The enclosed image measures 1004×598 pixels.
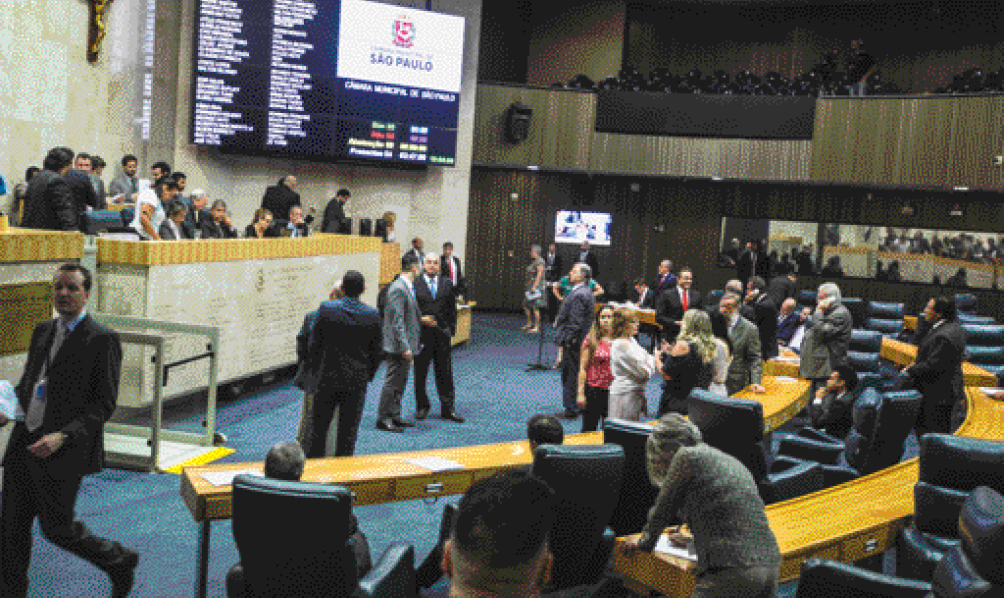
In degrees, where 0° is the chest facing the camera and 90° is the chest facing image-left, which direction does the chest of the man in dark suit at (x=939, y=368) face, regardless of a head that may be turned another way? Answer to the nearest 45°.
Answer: approximately 90°

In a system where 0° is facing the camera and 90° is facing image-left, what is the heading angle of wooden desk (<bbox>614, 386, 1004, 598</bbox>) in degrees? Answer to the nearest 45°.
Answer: approximately 315°

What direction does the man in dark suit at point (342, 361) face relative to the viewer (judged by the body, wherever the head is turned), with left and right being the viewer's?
facing away from the viewer

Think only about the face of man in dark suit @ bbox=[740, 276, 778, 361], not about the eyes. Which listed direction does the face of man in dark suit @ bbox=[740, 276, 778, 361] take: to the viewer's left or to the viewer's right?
to the viewer's left

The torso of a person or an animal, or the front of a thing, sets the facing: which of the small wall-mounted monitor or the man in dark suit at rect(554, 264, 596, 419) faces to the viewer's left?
the man in dark suit

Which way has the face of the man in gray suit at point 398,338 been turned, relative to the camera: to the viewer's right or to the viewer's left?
to the viewer's right

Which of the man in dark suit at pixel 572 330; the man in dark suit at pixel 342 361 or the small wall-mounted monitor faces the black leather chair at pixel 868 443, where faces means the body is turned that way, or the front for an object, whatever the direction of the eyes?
the small wall-mounted monitor

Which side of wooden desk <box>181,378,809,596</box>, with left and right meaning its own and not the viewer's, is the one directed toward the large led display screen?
back

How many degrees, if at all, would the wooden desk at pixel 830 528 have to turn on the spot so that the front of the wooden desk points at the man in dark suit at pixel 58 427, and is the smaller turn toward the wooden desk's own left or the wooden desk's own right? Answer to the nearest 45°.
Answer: approximately 90° to the wooden desk's own right

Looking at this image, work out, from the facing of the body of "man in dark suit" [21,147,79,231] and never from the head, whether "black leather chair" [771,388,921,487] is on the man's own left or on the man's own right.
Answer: on the man's own right
